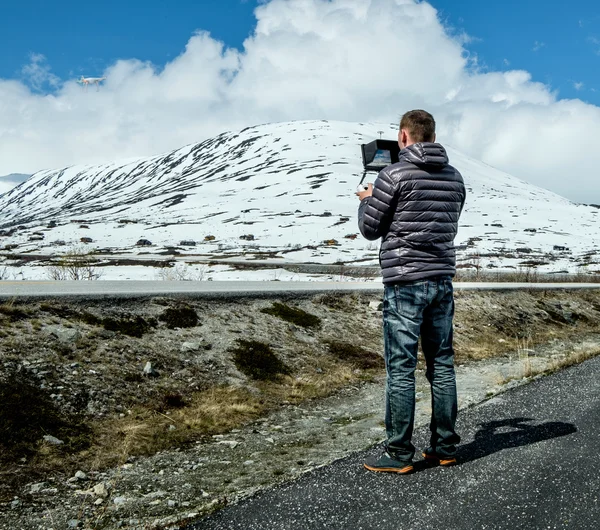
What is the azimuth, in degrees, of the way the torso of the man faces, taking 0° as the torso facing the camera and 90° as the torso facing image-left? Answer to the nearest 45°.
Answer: approximately 135°

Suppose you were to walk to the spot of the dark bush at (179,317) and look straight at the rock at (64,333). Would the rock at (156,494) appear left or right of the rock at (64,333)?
left

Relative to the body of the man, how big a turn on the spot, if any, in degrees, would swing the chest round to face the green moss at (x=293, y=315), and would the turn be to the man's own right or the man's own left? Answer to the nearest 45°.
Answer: approximately 45° to the man's own right

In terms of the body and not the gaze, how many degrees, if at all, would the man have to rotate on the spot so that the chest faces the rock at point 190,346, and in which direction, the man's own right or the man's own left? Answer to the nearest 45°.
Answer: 0° — they already face it

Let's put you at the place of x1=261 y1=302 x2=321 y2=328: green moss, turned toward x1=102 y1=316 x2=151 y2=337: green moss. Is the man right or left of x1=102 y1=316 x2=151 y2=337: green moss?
left

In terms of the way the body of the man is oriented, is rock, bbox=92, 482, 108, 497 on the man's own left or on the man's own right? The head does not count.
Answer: on the man's own left

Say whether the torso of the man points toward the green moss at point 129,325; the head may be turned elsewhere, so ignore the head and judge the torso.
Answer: yes
